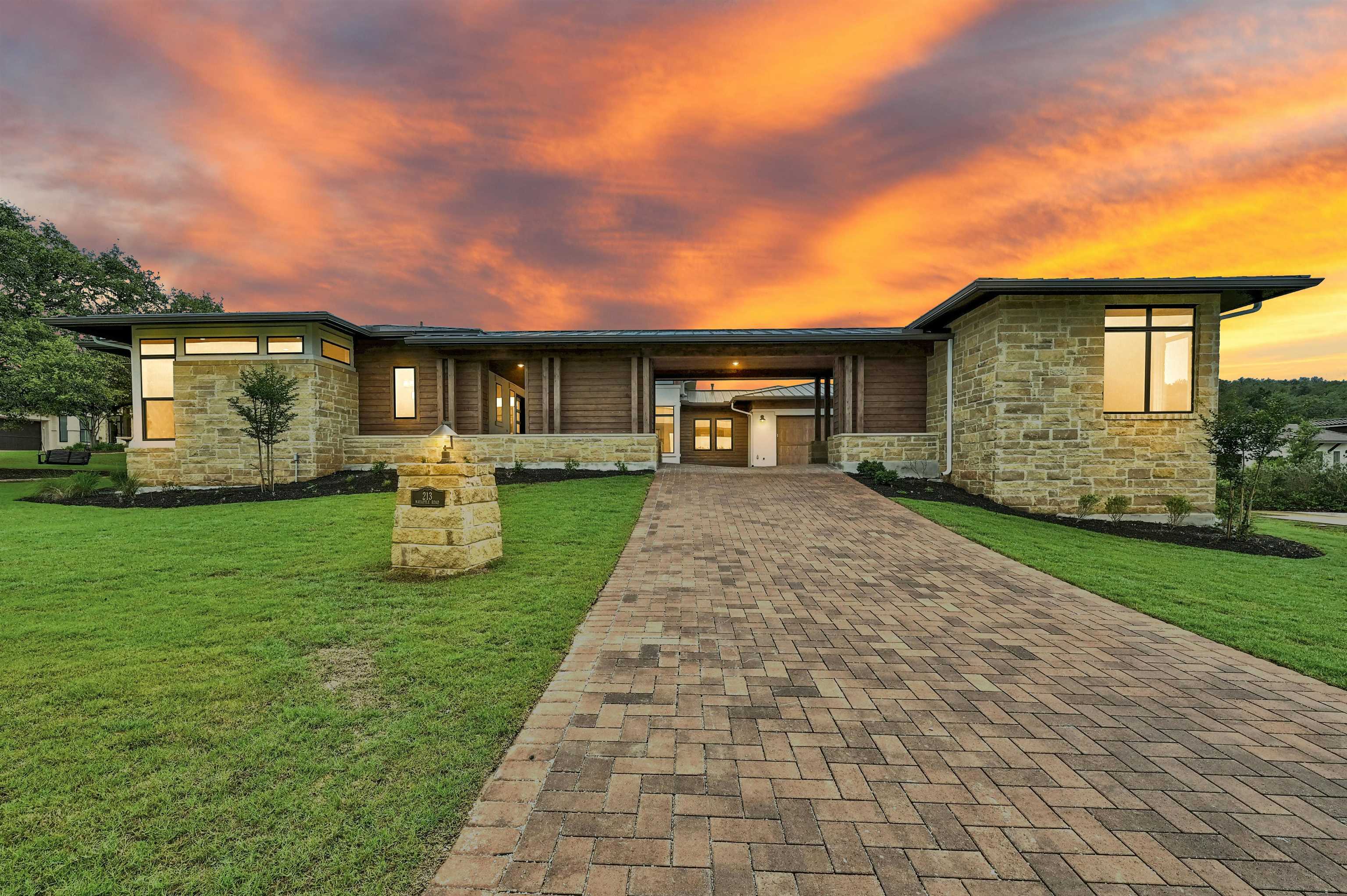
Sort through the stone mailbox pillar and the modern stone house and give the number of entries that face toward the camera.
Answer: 2

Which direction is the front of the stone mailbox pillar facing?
toward the camera

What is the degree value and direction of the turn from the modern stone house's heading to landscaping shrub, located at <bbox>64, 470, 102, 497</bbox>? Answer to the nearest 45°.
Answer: approximately 90° to its right

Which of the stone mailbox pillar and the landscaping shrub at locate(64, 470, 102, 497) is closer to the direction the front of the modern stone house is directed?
the stone mailbox pillar

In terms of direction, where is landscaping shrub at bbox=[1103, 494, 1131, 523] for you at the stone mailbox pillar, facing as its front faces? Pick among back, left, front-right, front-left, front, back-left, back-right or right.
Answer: left

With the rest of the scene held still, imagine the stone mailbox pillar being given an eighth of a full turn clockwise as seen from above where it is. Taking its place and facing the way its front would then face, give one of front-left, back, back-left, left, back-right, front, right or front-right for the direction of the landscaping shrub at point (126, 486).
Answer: right

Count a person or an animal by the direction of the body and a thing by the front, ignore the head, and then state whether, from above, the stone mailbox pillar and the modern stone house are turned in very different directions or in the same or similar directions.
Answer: same or similar directions

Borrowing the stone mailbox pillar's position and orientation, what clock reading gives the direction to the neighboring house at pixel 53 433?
The neighboring house is roughly at 5 o'clock from the stone mailbox pillar.

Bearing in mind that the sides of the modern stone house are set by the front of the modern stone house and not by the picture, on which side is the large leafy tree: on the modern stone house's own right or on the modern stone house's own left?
on the modern stone house's own right

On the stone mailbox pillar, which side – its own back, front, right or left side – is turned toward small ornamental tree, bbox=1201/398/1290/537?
left

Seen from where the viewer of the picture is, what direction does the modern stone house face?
facing the viewer

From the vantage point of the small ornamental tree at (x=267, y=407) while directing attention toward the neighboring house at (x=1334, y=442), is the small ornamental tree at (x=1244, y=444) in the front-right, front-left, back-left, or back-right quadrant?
front-right

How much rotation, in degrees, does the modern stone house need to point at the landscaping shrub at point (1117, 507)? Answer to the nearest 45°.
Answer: approximately 45° to its left

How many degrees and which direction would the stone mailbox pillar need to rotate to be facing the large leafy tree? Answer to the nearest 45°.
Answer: approximately 135° to its right

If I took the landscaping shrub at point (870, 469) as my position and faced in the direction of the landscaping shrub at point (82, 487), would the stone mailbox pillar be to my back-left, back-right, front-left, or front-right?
front-left

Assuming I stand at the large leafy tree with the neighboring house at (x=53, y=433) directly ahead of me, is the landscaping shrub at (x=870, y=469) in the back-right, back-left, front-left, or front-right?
back-right
